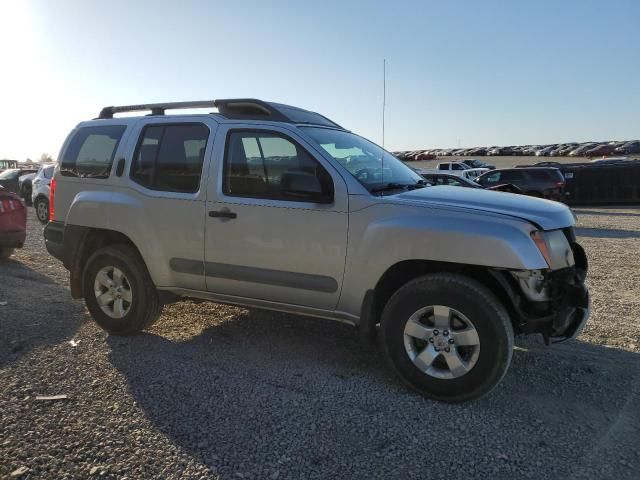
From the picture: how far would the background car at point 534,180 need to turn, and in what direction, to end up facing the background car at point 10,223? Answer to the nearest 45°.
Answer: approximately 45° to its left

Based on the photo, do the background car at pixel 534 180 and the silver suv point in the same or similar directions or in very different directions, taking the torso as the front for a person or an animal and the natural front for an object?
very different directions

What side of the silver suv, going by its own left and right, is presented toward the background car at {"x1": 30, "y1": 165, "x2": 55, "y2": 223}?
back

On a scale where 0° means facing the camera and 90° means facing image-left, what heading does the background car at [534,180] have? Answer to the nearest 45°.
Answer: approximately 90°

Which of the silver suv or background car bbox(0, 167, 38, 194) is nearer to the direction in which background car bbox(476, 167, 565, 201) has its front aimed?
the background car

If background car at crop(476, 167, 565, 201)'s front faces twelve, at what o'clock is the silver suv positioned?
The silver suv is roughly at 9 o'clock from the background car.

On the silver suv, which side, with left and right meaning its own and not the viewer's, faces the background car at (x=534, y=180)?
left

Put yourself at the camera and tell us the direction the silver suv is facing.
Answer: facing the viewer and to the right of the viewer

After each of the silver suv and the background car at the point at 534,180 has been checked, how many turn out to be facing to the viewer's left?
1

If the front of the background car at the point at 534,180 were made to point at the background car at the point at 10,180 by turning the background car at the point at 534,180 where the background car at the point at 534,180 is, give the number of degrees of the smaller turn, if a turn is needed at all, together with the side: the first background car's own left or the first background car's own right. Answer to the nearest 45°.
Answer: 0° — it already faces it
